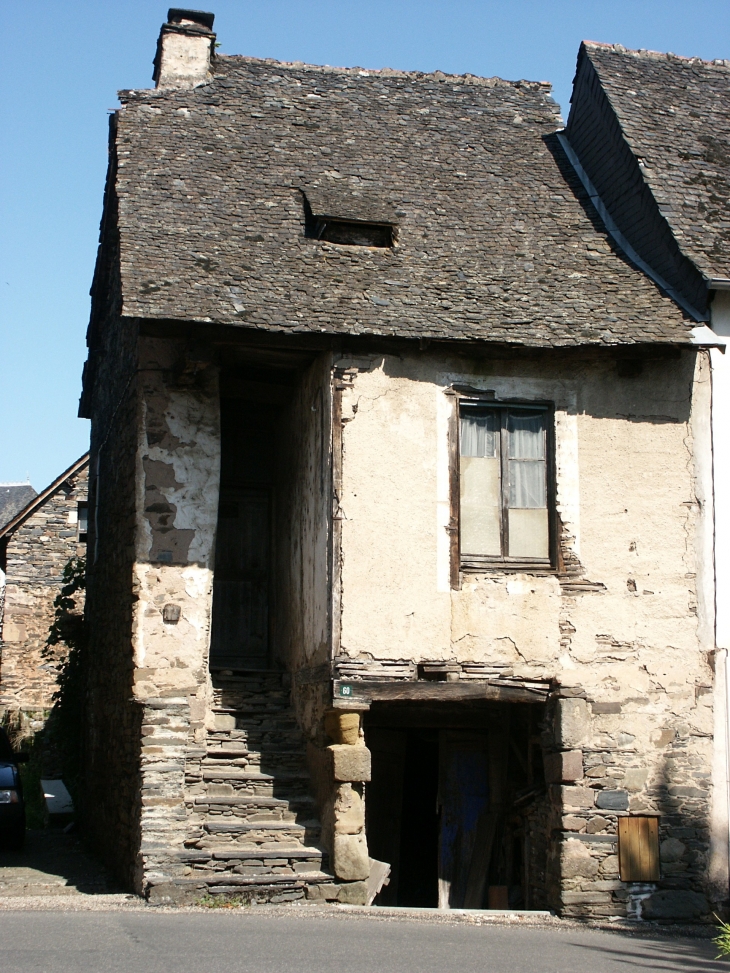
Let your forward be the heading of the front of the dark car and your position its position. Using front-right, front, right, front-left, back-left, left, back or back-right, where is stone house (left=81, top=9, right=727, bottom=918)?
front-left

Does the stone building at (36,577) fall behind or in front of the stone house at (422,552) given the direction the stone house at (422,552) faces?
behind

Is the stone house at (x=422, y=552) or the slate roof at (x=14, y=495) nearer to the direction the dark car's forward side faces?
the stone house

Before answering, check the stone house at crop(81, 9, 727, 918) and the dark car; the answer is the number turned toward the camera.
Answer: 2

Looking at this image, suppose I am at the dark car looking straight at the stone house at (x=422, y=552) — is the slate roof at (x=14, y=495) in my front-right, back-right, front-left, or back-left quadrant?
back-left

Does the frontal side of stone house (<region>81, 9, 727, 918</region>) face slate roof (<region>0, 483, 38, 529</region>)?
no

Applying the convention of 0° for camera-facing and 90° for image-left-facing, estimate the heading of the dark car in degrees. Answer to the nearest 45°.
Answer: approximately 0°

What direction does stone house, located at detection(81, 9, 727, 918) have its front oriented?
toward the camera

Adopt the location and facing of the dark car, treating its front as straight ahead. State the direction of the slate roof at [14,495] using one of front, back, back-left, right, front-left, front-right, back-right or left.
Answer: back

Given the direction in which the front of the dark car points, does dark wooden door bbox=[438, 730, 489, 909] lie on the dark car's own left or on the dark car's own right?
on the dark car's own left

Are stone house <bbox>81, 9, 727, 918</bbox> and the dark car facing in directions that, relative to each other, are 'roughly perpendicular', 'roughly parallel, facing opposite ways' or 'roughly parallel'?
roughly parallel

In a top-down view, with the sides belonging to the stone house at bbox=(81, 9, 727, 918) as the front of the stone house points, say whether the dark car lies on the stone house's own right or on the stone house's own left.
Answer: on the stone house's own right
